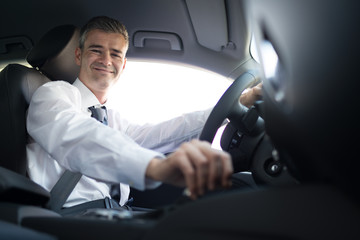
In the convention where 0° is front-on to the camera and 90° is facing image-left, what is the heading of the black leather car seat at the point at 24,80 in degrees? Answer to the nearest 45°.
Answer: approximately 270°

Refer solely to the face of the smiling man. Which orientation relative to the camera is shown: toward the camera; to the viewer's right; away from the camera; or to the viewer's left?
toward the camera
